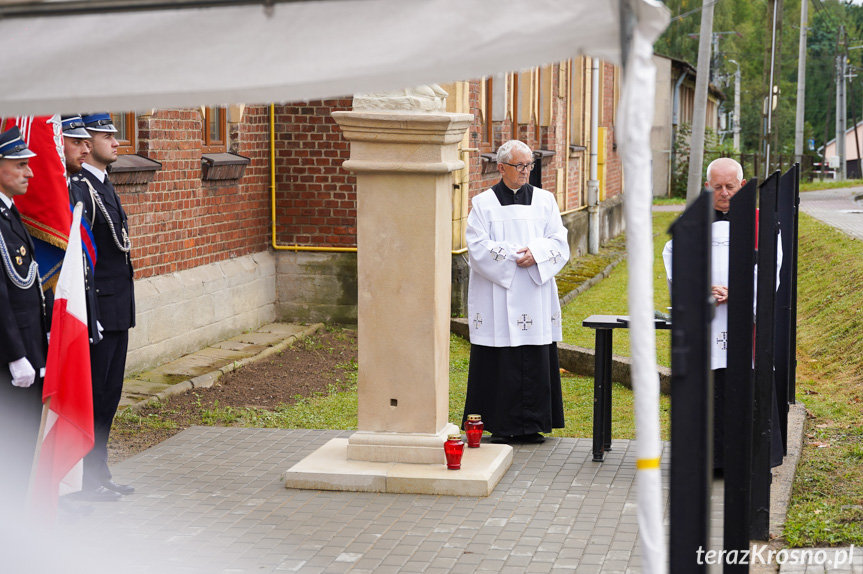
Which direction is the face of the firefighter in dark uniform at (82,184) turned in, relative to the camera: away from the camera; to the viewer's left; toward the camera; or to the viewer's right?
to the viewer's right

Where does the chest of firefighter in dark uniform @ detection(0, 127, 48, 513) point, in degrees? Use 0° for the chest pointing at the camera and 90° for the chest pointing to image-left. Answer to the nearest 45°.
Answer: approximately 315°

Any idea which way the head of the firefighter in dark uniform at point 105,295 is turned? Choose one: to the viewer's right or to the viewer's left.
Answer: to the viewer's right

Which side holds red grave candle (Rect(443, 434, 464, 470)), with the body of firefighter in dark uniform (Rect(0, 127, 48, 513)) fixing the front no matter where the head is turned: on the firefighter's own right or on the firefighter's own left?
on the firefighter's own left

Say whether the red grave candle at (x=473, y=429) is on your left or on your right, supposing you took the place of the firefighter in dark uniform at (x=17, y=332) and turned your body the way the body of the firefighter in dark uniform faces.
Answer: on your left

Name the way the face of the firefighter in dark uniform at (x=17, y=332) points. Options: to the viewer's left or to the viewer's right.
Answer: to the viewer's right
